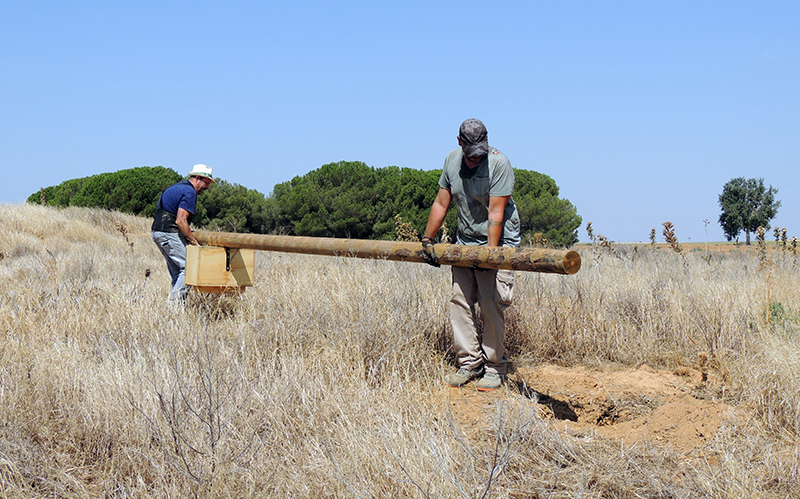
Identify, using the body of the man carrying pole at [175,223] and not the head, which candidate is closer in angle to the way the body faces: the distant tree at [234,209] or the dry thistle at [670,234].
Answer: the dry thistle

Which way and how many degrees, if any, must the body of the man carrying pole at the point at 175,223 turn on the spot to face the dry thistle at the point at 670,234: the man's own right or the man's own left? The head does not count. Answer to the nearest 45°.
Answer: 0° — they already face it

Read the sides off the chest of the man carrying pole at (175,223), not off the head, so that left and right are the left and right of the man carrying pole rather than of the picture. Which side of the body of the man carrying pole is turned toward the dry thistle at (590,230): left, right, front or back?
front

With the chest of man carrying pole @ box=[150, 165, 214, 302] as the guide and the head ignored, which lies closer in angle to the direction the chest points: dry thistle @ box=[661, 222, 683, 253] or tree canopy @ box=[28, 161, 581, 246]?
the dry thistle

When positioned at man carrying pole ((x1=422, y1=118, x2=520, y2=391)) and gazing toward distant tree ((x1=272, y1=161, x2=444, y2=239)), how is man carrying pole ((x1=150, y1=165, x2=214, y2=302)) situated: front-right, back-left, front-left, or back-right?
front-left

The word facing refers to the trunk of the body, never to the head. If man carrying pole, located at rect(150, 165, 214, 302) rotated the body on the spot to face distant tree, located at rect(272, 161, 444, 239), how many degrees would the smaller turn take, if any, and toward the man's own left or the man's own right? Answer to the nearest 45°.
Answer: approximately 90° to the man's own left

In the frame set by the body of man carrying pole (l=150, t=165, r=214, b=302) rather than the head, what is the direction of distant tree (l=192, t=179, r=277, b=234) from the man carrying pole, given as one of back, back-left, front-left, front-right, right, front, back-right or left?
left

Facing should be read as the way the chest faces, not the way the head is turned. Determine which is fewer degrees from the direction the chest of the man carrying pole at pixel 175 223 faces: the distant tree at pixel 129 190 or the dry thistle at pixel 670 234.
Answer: the dry thistle

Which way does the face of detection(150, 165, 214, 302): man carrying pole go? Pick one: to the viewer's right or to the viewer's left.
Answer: to the viewer's right

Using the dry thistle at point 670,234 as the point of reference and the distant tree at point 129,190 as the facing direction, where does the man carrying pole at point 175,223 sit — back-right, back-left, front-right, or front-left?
front-left

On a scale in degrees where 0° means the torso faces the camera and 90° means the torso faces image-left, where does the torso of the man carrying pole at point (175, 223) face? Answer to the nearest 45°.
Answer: approximately 270°

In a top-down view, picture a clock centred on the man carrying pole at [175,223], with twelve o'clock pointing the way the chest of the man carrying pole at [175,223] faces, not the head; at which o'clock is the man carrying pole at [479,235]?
the man carrying pole at [479,235] is roughly at 2 o'clock from the man carrying pole at [175,223].

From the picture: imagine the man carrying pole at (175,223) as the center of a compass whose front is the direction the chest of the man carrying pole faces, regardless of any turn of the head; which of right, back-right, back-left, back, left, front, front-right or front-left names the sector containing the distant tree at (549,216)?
front-left

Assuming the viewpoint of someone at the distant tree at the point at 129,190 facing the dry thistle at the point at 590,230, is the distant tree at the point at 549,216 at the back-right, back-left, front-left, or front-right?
front-left
